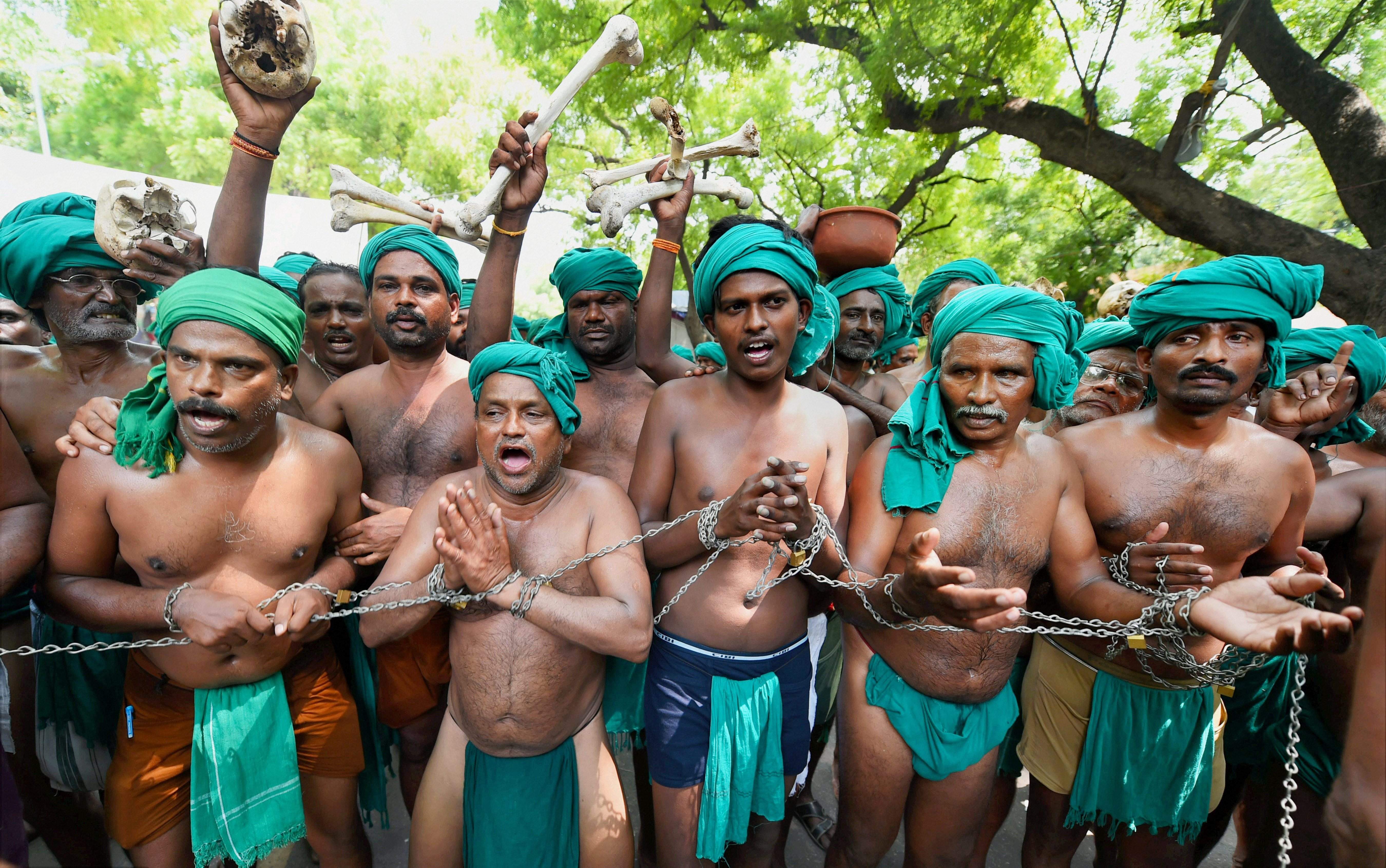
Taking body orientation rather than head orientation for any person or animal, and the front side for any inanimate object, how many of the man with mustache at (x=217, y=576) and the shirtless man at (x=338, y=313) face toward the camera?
2

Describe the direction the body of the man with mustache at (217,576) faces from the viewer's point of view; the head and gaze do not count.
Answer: toward the camera

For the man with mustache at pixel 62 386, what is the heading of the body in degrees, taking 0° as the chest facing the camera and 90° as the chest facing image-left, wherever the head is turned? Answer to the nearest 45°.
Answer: approximately 315°

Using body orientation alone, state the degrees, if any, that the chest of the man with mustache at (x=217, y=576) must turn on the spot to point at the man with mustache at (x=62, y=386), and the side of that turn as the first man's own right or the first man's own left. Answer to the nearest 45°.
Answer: approximately 135° to the first man's own right

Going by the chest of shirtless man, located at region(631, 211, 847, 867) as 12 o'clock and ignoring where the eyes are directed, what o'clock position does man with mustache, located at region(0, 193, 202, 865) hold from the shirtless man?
The man with mustache is roughly at 3 o'clock from the shirtless man.

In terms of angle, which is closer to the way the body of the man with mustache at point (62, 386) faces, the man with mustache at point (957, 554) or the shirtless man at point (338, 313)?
the man with mustache

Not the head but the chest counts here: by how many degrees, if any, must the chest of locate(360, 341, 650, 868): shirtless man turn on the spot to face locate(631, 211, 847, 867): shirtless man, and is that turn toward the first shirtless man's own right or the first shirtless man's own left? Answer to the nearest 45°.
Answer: approximately 90° to the first shirtless man's own left

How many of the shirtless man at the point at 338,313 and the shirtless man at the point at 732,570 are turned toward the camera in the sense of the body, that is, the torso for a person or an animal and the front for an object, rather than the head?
2

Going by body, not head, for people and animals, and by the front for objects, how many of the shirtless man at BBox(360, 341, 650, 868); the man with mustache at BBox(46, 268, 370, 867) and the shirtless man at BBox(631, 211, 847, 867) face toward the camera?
3

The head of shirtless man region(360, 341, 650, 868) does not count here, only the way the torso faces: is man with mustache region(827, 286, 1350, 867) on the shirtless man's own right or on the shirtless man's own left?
on the shirtless man's own left

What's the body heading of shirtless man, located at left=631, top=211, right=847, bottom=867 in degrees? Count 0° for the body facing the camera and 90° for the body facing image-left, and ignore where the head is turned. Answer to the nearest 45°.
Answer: approximately 0°

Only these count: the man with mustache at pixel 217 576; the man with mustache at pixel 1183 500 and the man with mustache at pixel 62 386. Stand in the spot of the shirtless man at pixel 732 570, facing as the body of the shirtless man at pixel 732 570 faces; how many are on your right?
2

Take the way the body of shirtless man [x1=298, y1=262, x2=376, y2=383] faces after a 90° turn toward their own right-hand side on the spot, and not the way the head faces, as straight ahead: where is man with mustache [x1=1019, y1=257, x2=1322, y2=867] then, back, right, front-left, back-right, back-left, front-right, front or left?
back-left

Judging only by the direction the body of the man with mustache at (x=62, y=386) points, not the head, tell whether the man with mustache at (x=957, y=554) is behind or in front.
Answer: in front

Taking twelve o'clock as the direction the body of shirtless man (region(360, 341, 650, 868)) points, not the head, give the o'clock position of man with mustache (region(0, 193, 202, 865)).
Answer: The man with mustache is roughly at 4 o'clock from the shirtless man.
